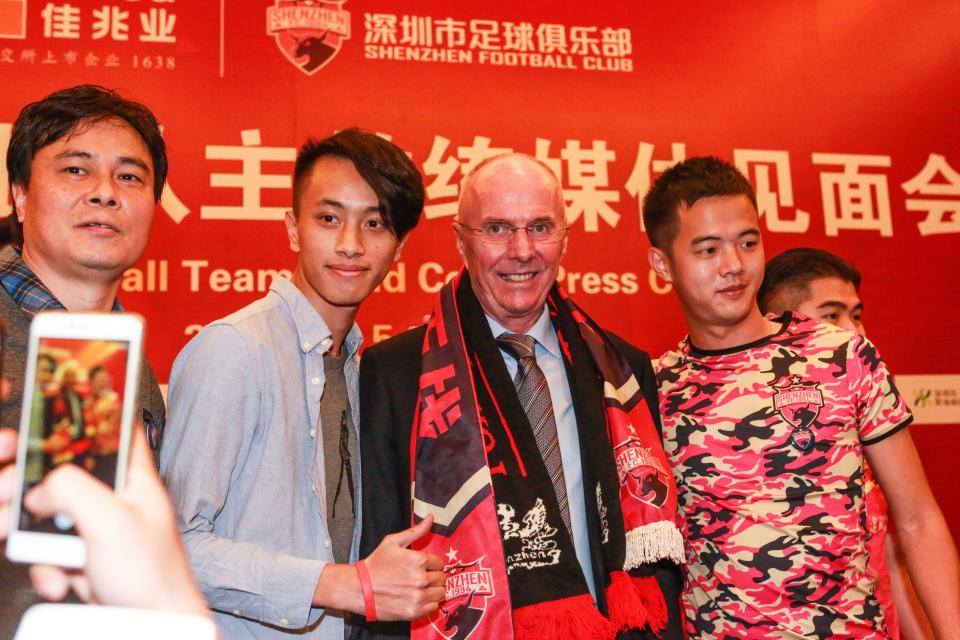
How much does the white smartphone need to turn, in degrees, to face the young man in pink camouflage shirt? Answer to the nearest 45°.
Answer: approximately 135° to its left

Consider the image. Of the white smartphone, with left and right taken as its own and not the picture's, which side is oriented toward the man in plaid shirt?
back

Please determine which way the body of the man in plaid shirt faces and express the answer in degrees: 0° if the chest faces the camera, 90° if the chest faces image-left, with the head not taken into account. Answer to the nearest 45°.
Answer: approximately 315°

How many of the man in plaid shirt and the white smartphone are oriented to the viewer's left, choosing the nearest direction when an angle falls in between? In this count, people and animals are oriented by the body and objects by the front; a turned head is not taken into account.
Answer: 0

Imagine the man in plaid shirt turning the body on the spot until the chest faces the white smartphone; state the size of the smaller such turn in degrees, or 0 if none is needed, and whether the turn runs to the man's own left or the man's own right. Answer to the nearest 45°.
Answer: approximately 45° to the man's own right

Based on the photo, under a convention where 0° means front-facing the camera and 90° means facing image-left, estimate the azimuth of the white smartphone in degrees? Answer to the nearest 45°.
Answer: approximately 0°

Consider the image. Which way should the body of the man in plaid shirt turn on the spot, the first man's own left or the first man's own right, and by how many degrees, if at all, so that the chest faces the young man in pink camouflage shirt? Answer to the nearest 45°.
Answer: approximately 45° to the first man's own left
